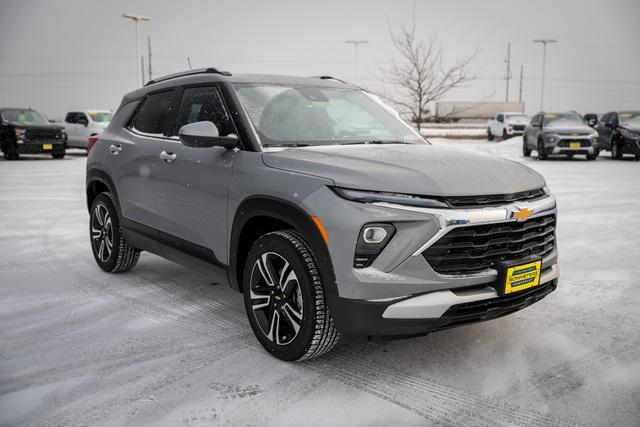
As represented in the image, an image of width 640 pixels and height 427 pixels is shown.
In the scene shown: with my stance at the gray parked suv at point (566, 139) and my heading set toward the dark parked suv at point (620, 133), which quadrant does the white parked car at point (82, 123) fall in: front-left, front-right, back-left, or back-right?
back-left

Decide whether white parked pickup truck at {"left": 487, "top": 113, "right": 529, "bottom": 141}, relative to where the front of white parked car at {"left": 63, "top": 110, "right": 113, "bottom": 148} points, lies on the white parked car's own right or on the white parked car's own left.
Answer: on the white parked car's own left

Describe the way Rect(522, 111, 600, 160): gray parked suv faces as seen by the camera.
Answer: facing the viewer and to the right of the viewer

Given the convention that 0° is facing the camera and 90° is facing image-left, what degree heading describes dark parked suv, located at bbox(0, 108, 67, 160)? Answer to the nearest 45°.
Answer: approximately 315°

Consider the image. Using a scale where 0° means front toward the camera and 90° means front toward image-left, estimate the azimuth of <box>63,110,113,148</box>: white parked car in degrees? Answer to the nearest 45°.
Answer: approximately 315°

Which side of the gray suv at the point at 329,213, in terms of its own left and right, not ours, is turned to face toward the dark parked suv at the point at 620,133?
left

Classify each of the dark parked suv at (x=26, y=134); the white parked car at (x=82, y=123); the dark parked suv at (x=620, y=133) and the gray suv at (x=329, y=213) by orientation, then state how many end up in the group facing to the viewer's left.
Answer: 0

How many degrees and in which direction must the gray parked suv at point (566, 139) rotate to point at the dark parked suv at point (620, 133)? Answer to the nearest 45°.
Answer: approximately 90° to its left

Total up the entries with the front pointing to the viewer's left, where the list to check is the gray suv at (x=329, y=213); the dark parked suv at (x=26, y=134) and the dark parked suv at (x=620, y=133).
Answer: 0

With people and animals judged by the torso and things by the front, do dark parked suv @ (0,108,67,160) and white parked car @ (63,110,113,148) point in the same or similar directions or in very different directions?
same or similar directions

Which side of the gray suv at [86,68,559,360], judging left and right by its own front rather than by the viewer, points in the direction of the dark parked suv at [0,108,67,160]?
back

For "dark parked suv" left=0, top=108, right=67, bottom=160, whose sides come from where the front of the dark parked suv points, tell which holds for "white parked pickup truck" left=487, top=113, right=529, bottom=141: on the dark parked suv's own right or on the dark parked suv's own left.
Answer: on the dark parked suv's own left

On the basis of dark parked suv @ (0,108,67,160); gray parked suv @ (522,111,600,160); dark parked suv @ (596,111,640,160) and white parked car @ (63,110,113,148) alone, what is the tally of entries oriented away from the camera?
0

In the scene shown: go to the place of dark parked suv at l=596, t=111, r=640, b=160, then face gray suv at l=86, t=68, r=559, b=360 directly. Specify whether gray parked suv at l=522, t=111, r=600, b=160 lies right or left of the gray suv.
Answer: right
